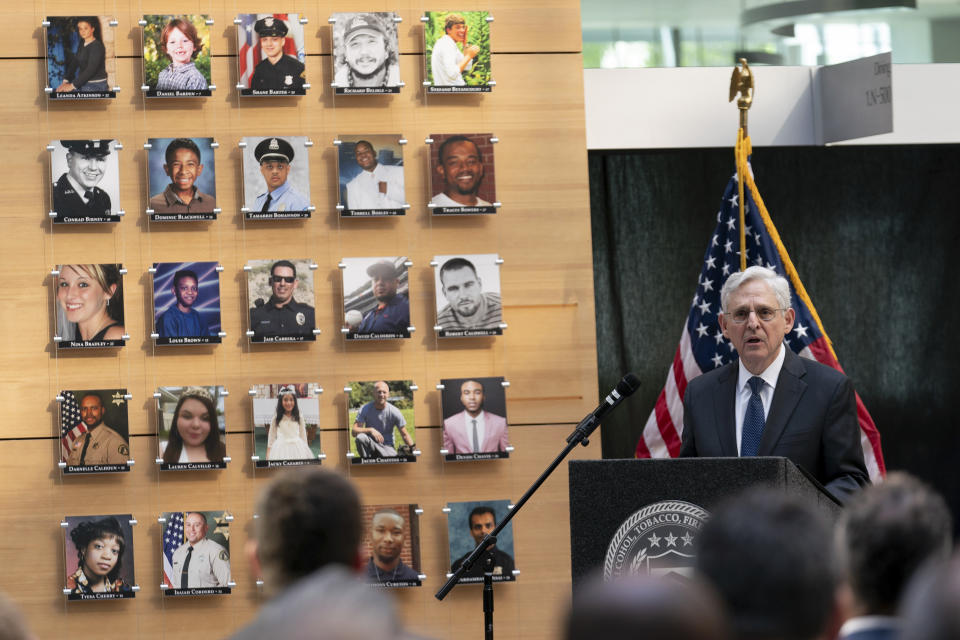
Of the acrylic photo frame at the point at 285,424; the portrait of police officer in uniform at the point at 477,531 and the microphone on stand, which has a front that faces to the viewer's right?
the microphone on stand

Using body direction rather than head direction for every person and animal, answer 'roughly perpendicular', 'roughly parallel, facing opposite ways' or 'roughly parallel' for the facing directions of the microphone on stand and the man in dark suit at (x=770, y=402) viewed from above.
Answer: roughly perpendicular

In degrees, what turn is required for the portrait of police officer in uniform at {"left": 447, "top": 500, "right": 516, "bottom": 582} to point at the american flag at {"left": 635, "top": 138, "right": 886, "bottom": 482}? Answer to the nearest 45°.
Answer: approximately 90° to its left

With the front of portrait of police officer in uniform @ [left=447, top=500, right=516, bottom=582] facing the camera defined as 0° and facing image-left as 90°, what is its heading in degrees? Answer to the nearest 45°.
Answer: approximately 0°

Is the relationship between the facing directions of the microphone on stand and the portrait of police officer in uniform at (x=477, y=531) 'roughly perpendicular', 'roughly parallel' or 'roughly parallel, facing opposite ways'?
roughly perpendicular

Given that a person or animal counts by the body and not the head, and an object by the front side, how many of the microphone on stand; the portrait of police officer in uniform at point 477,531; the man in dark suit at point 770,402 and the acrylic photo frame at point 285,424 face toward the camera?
3

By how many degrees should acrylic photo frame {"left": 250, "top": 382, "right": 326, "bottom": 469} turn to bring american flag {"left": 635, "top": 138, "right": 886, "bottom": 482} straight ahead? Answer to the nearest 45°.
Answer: approximately 90° to its left

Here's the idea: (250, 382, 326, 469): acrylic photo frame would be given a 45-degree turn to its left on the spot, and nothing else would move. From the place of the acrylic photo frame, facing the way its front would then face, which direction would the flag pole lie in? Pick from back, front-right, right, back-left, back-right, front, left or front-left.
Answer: front-left

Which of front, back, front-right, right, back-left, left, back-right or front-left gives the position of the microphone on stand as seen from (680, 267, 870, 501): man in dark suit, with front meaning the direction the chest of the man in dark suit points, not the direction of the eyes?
front-right

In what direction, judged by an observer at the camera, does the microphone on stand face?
facing to the right of the viewer
